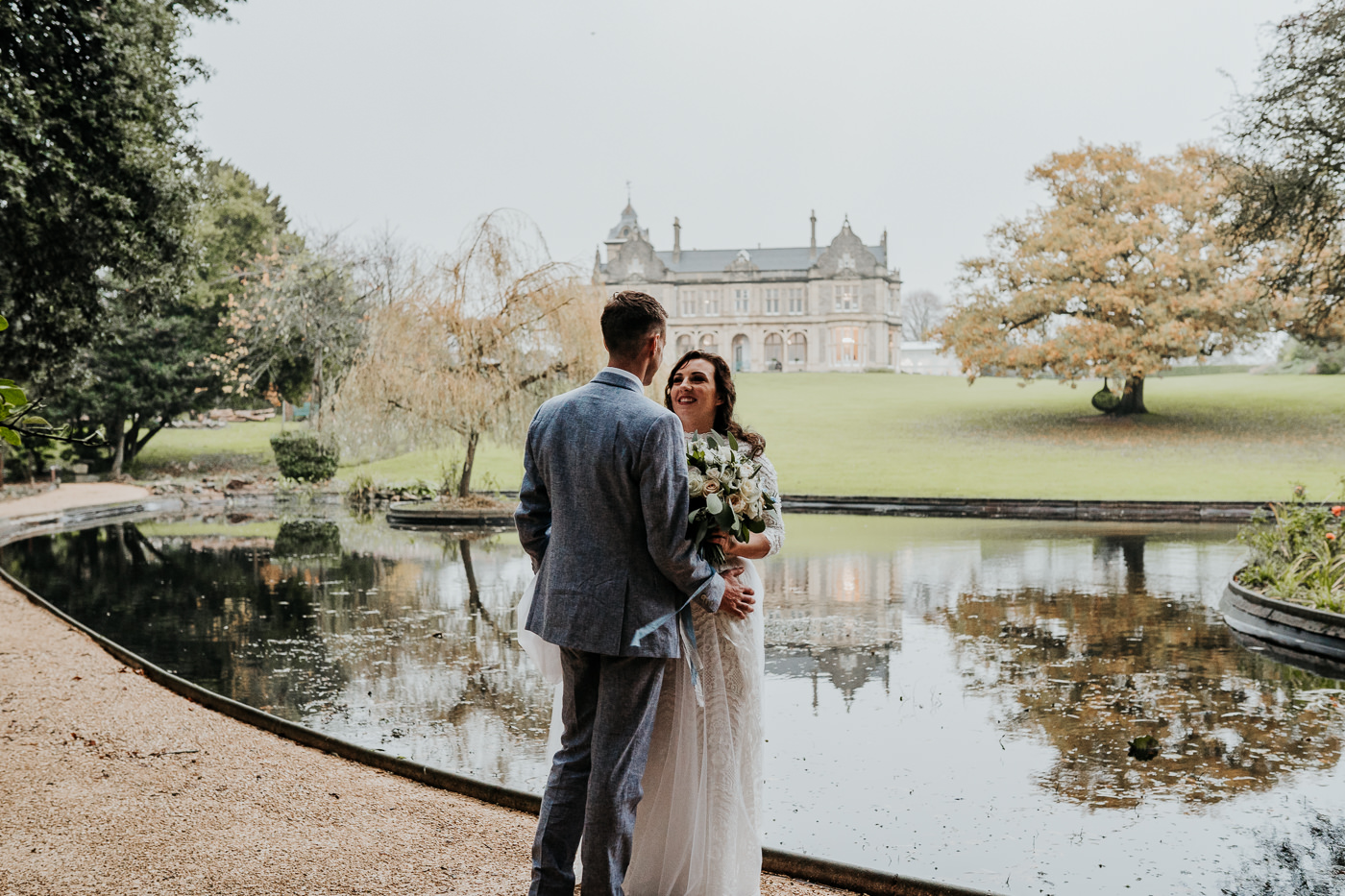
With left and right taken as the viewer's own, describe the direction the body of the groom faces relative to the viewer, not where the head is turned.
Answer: facing away from the viewer and to the right of the viewer

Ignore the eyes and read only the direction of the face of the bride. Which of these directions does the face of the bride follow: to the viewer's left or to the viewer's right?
to the viewer's left

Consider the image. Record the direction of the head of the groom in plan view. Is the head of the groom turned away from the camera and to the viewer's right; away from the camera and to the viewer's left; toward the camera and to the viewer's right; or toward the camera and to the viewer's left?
away from the camera and to the viewer's right

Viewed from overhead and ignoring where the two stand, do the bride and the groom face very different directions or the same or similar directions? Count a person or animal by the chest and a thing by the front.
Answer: very different directions

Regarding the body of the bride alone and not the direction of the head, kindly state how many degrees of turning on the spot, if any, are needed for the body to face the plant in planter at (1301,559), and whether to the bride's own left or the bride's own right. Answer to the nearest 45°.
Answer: approximately 180°

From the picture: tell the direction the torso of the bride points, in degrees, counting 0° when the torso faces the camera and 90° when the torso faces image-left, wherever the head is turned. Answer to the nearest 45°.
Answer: approximately 45°

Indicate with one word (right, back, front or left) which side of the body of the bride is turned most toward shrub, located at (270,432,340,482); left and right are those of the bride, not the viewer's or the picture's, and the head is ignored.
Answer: right

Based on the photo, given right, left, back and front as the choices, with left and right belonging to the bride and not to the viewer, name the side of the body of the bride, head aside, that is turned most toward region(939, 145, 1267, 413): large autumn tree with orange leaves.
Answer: back

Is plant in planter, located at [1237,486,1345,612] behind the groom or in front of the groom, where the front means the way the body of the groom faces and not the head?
in front

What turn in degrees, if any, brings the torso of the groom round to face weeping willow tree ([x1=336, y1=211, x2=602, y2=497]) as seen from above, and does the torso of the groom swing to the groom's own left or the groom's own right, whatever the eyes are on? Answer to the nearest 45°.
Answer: approximately 45° to the groom's own left
